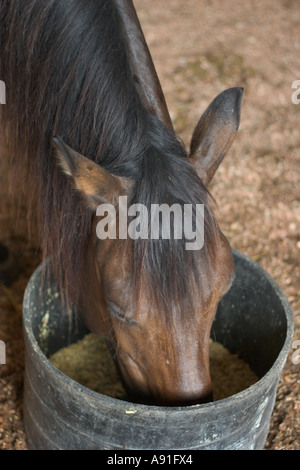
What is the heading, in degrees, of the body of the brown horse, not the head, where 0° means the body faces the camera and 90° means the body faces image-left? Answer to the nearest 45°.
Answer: approximately 315°
